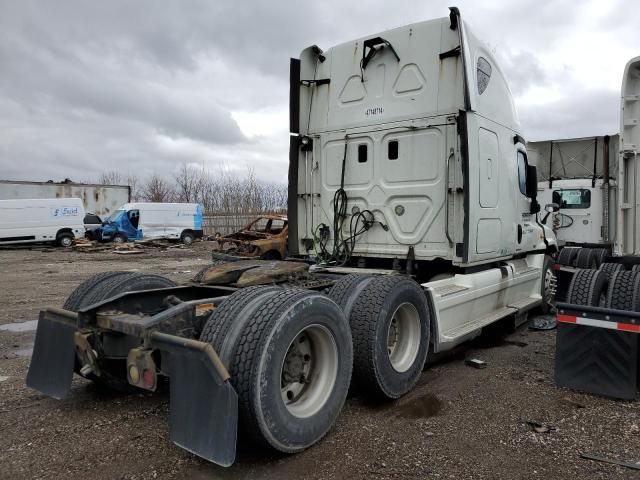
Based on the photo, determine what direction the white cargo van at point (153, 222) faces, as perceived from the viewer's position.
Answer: facing to the left of the viewer

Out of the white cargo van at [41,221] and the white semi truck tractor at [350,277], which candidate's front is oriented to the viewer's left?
the white cargo van

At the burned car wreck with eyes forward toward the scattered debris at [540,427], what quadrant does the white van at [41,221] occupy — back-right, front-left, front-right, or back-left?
back-right

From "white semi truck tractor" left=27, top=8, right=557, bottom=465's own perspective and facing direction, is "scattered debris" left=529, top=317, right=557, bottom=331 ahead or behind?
ahead

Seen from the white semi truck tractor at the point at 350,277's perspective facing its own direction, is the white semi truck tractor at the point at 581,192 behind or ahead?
ahead

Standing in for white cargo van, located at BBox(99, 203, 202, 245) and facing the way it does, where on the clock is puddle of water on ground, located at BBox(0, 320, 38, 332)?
The puddle of water on ground is roughly at 9 o'clock from the white cargo van.

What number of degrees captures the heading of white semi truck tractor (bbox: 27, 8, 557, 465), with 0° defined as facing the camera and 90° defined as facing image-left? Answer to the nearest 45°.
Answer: approximately 225°
